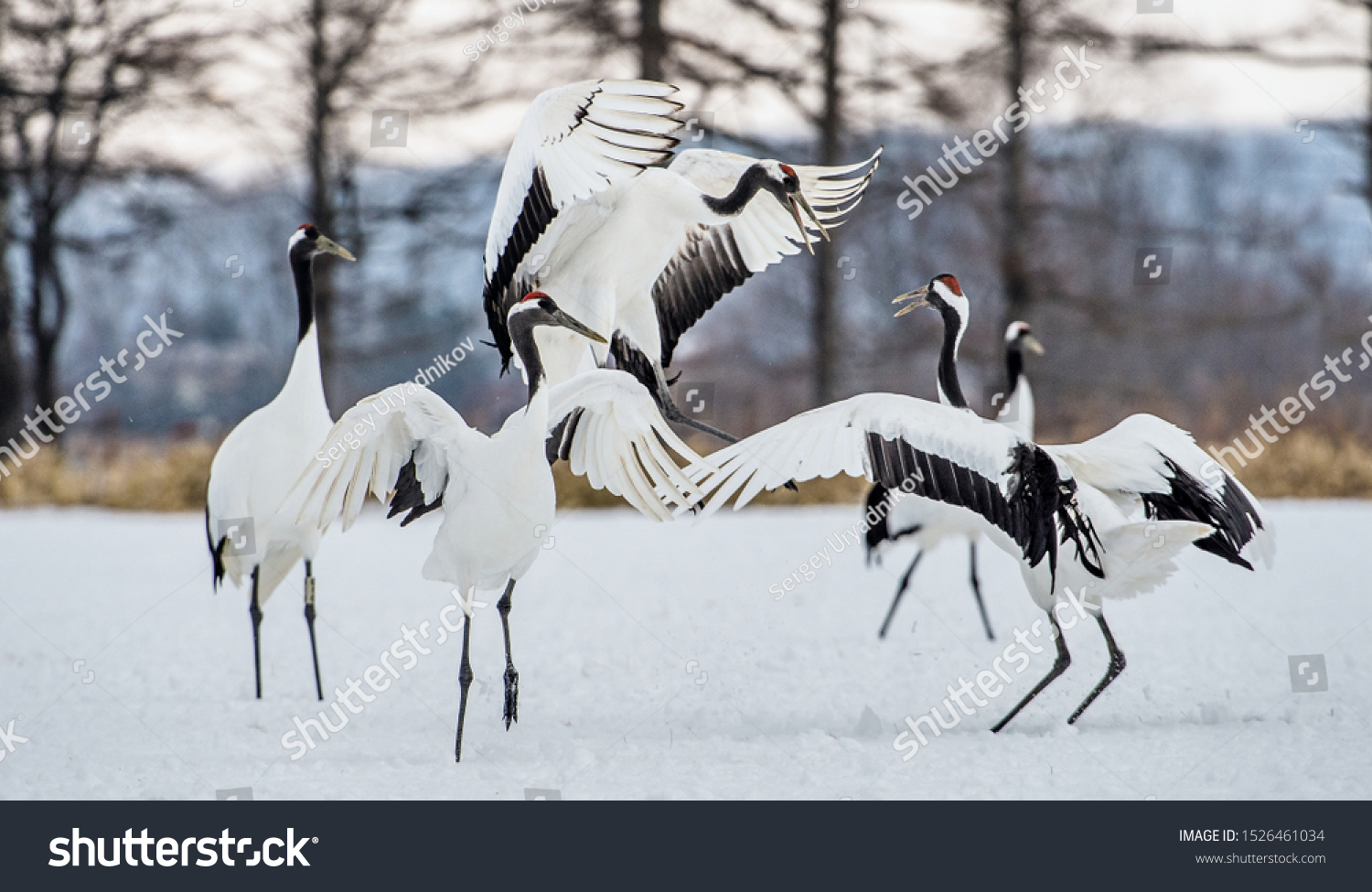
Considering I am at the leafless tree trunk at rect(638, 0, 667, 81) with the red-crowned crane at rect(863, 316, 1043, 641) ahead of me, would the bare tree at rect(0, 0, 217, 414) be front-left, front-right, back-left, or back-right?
back-right

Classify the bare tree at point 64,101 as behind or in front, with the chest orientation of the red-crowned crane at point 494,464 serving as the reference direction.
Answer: behind
